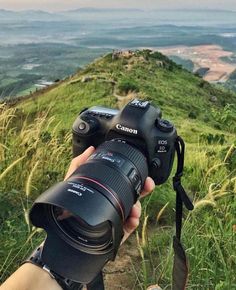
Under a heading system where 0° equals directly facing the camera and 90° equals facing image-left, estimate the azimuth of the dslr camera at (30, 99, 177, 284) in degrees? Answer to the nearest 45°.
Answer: approximately 45°

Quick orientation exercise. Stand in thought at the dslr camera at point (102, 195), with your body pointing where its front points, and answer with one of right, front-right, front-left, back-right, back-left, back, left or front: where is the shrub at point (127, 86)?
back-right
